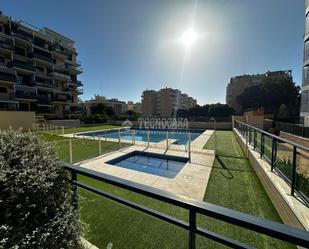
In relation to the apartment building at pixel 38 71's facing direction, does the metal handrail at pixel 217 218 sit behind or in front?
in front

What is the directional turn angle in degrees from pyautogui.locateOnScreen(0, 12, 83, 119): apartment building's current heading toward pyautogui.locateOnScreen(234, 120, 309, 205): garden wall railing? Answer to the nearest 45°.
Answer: approximately 45° to its right

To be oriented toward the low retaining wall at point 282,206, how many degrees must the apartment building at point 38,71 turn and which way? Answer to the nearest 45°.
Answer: approximately 45° to its right

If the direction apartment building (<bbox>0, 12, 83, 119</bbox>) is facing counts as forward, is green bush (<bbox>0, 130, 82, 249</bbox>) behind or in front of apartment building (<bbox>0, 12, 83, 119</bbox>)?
in front

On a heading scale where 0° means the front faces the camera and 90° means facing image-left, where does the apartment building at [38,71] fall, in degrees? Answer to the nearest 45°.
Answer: approximately 315°

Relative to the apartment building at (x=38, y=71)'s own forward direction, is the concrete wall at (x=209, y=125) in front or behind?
in front
